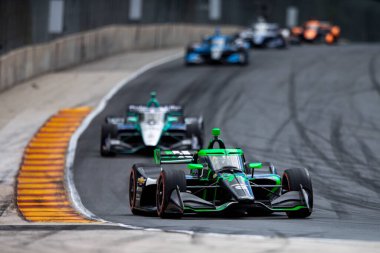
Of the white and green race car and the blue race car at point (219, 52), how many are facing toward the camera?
2

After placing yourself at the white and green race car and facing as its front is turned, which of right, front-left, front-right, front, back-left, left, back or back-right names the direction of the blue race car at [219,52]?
back

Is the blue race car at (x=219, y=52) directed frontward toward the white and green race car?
yes

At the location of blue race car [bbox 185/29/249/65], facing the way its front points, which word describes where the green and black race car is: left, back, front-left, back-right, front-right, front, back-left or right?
front

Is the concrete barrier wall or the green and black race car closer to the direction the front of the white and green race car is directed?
the green and black race car

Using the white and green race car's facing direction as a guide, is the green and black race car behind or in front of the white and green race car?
in front

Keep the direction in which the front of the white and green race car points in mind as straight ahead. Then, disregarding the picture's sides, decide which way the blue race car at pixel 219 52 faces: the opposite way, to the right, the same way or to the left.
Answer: the same way

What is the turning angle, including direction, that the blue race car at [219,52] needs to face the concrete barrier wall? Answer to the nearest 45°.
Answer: approximately 90° to its right

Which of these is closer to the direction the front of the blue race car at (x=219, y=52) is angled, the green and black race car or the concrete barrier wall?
the green and black race car

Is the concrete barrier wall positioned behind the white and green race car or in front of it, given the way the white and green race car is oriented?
behind

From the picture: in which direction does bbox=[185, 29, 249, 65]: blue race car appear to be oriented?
toward the camera
